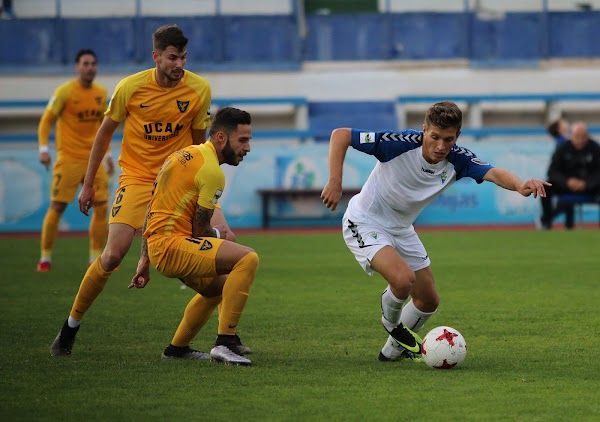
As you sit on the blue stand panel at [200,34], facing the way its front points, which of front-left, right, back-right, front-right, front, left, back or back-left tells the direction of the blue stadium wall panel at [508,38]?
left

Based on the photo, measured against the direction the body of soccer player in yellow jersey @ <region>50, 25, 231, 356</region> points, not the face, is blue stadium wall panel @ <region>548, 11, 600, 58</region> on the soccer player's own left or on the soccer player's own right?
on the soccer player's own left

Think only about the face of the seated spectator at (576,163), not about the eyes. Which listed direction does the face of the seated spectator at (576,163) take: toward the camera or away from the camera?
toward the camera

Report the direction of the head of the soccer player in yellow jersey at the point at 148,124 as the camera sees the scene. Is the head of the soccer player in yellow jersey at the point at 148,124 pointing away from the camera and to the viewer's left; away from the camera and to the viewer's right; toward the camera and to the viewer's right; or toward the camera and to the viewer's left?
toward the camera and to the viewer's right

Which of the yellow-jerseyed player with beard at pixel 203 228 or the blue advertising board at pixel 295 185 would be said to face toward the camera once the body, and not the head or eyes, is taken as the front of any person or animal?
the blue advertising board

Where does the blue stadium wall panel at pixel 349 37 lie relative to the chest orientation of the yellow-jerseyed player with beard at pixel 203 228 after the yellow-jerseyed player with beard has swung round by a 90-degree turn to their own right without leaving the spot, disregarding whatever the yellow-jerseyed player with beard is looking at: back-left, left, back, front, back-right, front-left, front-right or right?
back

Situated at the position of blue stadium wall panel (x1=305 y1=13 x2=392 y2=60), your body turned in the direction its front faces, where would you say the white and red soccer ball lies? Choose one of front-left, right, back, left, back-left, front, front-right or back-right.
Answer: front

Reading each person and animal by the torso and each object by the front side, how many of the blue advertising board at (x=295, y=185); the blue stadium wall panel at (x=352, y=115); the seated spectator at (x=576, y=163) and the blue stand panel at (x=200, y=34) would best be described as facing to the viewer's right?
0

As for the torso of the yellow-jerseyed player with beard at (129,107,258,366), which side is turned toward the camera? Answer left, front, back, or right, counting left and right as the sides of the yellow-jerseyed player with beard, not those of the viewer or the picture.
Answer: right

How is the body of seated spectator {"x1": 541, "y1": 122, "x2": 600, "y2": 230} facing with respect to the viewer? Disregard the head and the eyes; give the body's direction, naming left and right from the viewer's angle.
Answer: facing the viewer

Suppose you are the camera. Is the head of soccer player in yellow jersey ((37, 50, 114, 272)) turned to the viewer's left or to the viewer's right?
to the viewer's right

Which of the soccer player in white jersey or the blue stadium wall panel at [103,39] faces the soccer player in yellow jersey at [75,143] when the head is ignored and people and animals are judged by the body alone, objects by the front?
the blue stadium wall panel

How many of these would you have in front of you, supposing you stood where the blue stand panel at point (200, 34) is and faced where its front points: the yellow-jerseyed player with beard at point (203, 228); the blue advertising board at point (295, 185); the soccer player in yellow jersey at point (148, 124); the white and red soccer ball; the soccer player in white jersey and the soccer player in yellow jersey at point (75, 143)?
6
